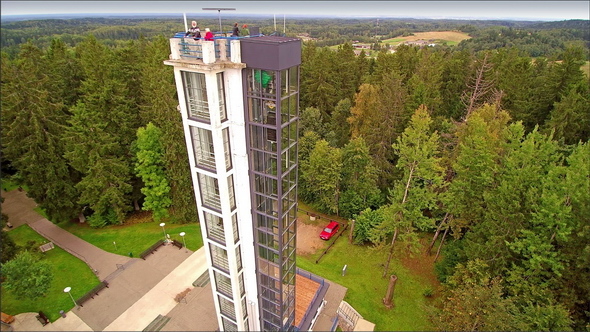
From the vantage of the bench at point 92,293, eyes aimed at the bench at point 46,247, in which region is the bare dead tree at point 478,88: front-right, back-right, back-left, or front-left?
back-right

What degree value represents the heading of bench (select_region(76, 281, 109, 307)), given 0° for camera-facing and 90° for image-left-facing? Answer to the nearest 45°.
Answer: approximately 315°

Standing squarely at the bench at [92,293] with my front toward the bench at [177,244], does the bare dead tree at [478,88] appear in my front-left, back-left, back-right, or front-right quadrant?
front-right

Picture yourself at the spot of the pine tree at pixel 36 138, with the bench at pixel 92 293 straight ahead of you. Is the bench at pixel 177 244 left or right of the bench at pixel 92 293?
left

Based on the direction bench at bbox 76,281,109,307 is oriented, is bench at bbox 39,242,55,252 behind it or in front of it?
behind

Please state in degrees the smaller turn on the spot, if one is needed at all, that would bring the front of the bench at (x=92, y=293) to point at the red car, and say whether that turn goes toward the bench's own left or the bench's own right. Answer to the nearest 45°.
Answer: approximately 45° to the bench's own left

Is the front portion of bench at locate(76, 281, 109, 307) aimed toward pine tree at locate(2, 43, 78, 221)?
no

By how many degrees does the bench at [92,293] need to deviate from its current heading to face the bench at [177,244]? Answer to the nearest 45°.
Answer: approximately 45° to its left

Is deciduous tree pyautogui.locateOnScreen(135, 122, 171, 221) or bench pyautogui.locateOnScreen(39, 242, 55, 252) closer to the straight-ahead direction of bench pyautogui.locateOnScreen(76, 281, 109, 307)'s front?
the deciduous tree

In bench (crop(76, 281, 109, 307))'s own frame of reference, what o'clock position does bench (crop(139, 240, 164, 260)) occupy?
bench (crop(139, 240, 164, 260)) is roughly at 10 o'clock from bench (crop(76, 281, 109, 307)).

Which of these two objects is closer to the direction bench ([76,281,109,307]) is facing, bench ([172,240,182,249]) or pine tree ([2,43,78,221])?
the bench

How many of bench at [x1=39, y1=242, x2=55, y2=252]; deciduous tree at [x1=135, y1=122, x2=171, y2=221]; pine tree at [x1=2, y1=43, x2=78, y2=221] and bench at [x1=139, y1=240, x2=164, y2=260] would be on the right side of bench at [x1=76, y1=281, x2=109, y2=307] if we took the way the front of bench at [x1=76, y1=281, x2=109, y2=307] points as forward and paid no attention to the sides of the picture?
0
